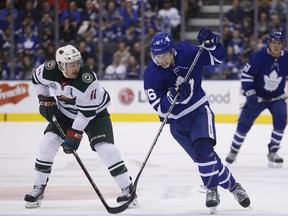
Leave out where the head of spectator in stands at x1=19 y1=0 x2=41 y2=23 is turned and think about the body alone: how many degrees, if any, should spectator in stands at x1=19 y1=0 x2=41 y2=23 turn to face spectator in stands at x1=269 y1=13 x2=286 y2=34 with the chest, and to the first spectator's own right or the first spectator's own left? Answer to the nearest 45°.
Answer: approximately 90° to the first spectator's own left

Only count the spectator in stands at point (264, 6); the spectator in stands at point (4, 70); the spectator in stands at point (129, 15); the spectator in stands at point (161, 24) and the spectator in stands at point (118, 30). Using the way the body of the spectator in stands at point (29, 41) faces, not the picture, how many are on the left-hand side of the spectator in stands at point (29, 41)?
4

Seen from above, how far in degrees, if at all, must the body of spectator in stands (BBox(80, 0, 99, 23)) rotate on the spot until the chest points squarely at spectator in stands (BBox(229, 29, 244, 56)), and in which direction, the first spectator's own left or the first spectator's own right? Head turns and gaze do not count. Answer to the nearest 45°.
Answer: approximately 90° to the first spectator's own left

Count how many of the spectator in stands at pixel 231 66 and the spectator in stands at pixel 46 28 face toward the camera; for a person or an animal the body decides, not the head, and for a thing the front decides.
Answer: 2
